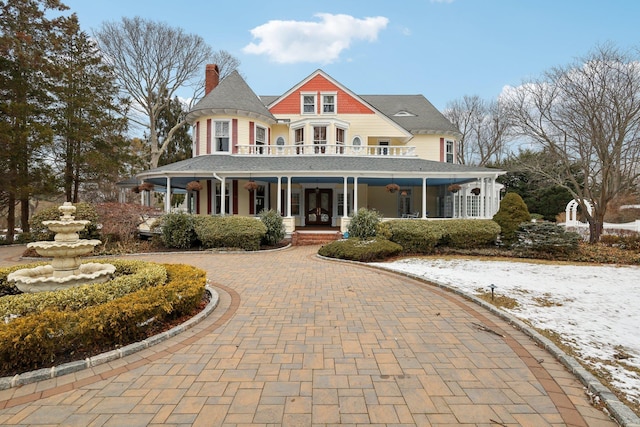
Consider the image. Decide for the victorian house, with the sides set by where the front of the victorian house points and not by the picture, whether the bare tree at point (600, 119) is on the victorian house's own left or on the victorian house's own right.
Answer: on the victorian house's own left

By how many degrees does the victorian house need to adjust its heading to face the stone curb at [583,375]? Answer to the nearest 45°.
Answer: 0° — it already faces it

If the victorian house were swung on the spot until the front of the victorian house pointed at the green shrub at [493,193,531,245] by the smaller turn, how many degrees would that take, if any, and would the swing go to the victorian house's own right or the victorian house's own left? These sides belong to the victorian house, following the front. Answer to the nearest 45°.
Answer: approximately 45° to the victorian house's own left

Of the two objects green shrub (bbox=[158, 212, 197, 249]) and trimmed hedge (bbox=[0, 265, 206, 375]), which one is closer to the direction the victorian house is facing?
the trimmed hedge

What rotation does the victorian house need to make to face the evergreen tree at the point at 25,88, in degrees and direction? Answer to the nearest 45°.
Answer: approximately 90° to its right

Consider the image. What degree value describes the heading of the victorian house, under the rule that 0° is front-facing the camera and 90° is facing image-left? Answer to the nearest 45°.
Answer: approximately 0°

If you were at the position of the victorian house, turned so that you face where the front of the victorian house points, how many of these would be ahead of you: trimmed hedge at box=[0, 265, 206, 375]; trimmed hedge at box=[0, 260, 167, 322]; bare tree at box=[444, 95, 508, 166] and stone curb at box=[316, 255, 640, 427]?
3

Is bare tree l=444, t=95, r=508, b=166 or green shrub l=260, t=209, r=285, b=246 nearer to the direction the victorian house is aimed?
the green shrub
